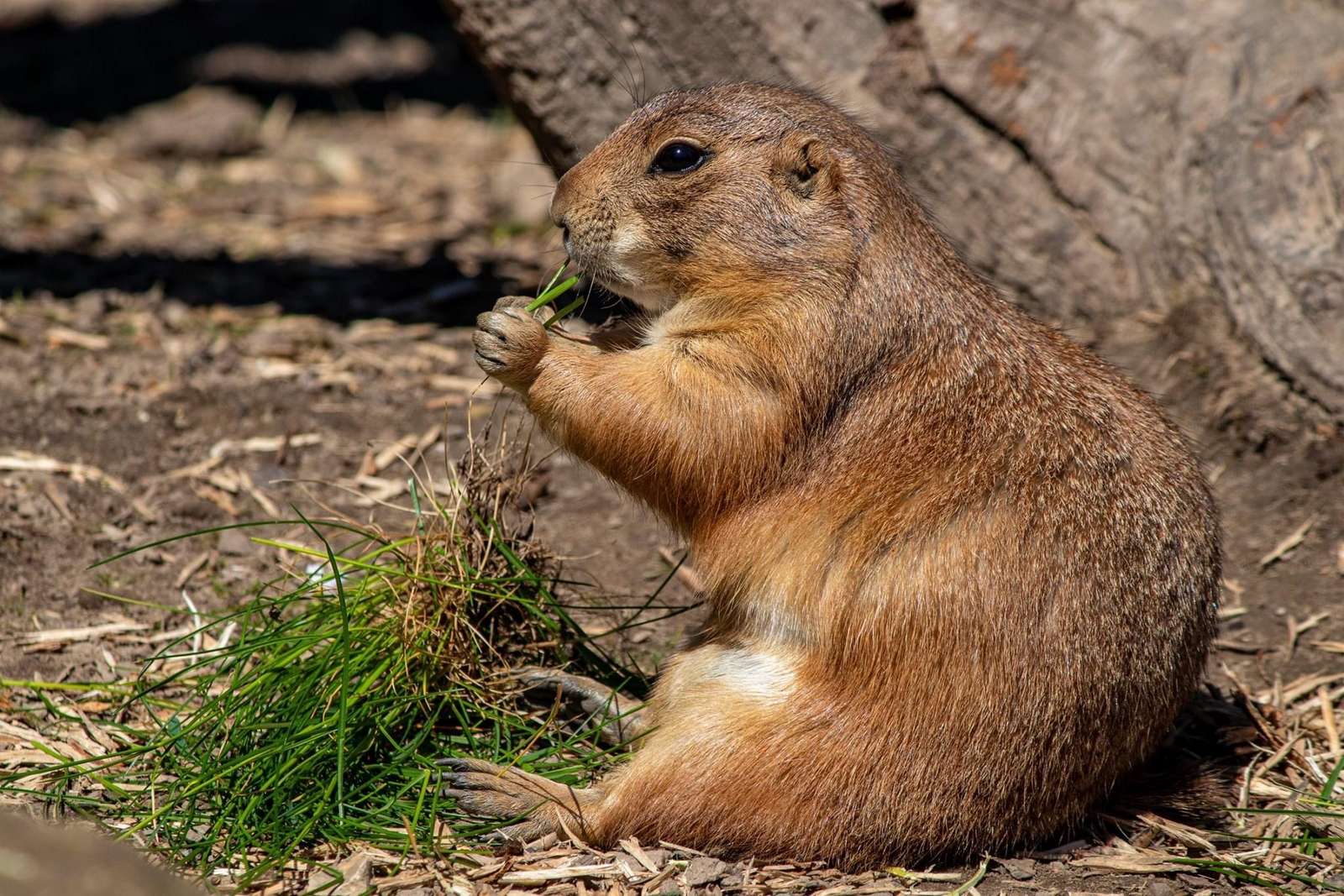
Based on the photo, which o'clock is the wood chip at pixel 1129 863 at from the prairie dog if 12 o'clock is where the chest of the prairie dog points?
The wood chip is roughly at 6 o'clock from the prairie dog.

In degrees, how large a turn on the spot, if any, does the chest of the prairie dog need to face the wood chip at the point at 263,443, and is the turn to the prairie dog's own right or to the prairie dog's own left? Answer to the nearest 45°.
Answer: approximately 45° to the prairie dog's own right

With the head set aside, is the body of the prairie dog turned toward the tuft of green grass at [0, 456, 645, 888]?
yes

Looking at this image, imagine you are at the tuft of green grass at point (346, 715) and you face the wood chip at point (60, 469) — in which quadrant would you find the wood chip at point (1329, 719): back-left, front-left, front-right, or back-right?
back-right

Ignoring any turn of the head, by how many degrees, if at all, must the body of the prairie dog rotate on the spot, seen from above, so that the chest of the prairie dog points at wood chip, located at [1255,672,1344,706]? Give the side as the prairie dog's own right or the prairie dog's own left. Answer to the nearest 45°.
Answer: approximately 135° to the prairie dog's own right

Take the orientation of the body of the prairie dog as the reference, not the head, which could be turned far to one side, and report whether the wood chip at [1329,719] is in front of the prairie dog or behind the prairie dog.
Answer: behind

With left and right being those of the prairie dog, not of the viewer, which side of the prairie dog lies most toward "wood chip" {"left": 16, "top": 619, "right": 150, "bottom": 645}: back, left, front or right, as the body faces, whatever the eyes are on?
front

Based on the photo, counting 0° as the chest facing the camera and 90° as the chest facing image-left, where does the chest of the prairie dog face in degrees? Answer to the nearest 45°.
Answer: approximately 90°

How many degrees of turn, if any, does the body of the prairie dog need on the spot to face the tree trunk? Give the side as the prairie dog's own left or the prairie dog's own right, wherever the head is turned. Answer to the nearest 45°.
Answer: approximately 90° to the prairie dog's own right

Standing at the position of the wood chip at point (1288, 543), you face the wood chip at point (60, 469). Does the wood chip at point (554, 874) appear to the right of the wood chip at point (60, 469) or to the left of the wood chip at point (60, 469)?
left
